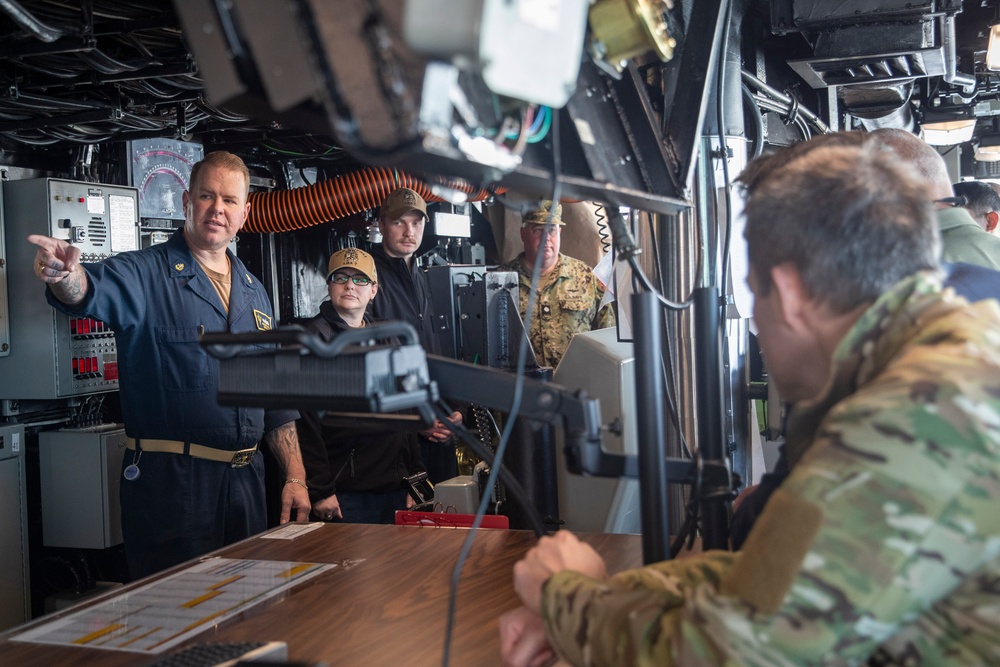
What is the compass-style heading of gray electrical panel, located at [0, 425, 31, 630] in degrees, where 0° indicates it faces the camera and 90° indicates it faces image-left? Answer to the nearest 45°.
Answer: approximately 315°

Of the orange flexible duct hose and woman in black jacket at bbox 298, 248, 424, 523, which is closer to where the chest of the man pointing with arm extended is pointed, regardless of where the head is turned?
the woman in black jacket

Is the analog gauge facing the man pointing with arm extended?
yes

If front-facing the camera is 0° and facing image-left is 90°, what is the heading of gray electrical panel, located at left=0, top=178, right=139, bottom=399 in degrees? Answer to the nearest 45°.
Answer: approximately 315°

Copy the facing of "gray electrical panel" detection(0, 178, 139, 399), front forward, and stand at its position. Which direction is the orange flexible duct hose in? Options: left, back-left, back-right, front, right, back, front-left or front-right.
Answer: front-left

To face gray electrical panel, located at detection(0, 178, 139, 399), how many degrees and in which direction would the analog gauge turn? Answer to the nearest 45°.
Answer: approximately 45° to its right

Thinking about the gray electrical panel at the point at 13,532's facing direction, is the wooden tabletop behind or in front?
in front

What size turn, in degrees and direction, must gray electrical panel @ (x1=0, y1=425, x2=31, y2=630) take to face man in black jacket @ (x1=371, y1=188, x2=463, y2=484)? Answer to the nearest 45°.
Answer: approximately 45° to its left

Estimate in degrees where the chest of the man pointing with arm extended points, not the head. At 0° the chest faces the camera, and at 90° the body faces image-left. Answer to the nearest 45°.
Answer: approximately 315°

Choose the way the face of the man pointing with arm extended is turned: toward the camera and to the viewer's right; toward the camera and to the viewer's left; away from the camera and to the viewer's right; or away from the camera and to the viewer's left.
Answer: toward the camera and to the viewer's right
